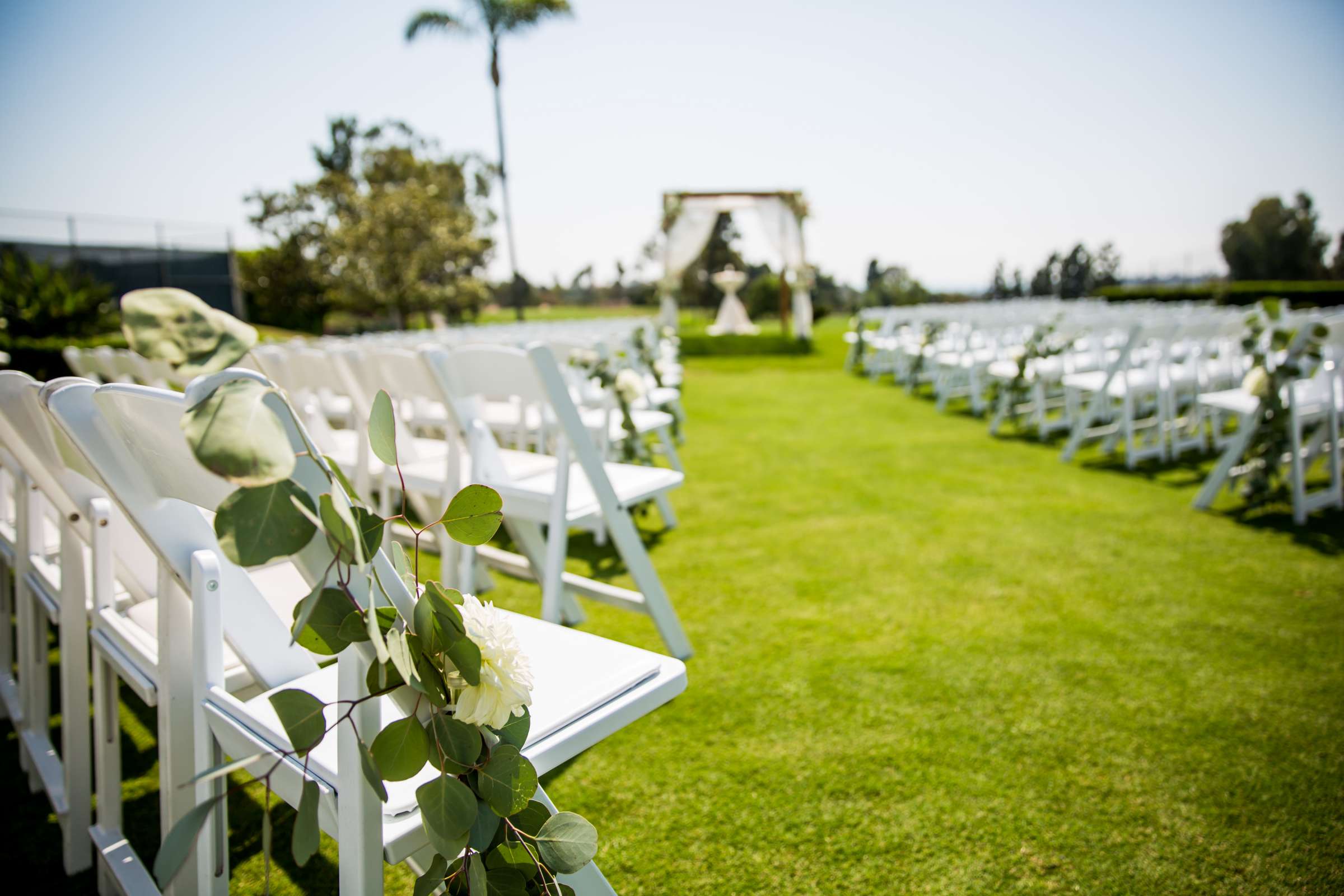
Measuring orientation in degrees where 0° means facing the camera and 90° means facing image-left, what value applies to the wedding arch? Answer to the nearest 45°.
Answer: approximately 0°

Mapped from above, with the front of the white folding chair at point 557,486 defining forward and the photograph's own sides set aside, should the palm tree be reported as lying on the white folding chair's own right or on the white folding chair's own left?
on the white folding chair's own left

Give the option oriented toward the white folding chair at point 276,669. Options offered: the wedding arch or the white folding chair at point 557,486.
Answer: the wedding arch

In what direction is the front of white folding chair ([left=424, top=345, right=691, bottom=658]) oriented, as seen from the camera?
facing away from the viewer and to the right of the viewer

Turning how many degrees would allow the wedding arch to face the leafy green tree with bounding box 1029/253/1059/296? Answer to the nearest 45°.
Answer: approximately 135° to its left

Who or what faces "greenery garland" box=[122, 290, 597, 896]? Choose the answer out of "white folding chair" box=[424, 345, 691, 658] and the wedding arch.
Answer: the wedding arch

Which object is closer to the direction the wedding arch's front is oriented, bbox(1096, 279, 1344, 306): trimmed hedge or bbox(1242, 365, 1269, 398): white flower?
the white flower

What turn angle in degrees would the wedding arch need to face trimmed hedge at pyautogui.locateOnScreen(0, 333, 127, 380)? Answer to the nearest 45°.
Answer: approximately 45° to its right

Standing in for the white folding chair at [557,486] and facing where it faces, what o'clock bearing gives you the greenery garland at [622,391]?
The greenery garland is roughly at 11 o'clock from the white folding chair.

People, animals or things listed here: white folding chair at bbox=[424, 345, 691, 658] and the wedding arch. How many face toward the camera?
1
